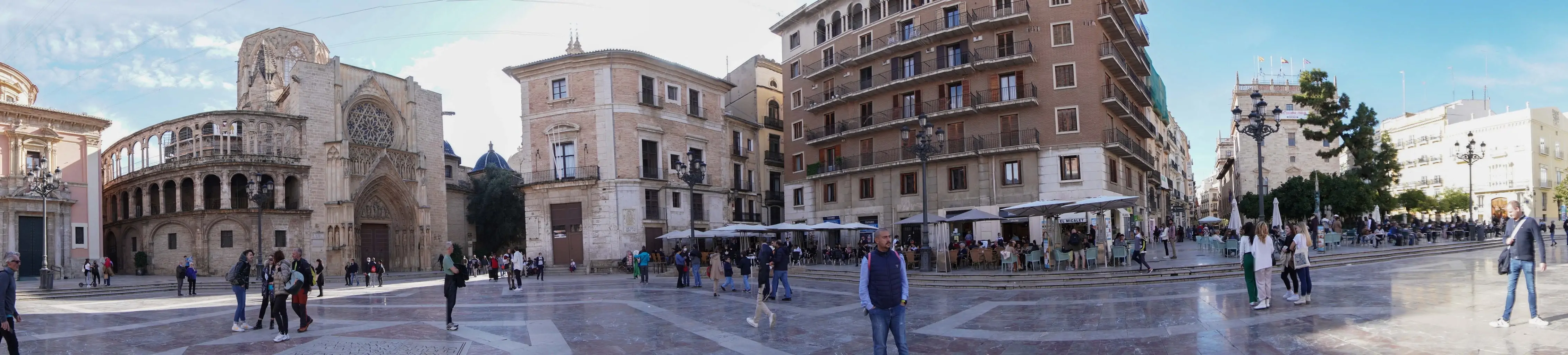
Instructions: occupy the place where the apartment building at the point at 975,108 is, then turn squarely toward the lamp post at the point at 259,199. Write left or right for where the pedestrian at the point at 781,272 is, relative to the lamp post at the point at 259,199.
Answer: left

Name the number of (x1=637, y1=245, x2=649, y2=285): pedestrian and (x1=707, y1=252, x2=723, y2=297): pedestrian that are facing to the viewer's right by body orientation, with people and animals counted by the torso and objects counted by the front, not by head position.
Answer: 0

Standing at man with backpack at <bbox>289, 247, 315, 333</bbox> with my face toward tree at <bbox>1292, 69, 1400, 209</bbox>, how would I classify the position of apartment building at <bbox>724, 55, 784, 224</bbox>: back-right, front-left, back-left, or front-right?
front-left

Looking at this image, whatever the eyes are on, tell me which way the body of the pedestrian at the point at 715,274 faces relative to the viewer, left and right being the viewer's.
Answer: facing away from the viewer

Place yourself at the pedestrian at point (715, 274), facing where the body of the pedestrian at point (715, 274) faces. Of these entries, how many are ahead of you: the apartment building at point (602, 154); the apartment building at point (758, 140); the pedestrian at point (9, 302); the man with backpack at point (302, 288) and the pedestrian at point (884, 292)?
2

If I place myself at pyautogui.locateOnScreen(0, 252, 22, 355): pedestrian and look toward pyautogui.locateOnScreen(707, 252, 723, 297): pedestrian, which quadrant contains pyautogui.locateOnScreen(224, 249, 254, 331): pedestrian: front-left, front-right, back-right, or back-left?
front-left

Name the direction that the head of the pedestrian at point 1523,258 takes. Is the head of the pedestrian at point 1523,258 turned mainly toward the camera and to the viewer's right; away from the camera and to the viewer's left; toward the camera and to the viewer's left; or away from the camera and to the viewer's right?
toward the camera and to the viewer's left

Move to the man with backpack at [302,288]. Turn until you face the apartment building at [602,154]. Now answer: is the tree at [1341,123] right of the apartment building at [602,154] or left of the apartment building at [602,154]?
right

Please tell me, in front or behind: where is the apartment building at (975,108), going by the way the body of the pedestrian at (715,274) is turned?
in front
